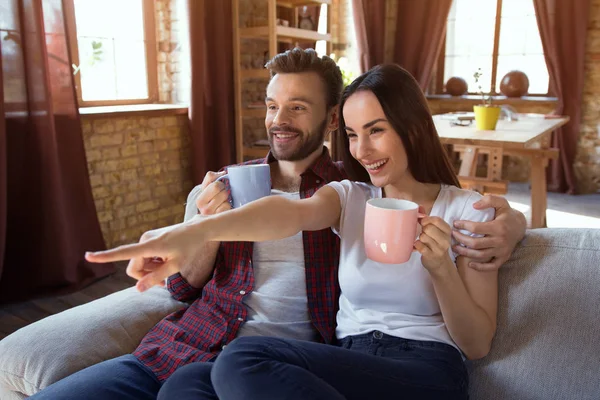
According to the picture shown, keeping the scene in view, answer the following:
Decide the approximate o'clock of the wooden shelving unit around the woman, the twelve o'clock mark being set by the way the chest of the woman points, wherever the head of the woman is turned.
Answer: The wooden shelving unit is roughly at 4 o'clock from the woman.

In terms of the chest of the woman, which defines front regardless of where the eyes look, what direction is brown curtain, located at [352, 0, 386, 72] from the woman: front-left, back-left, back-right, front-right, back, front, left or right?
back-right

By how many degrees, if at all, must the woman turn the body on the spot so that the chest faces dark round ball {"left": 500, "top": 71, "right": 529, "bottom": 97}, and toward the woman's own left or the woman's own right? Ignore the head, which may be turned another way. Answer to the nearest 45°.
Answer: approximately 180°

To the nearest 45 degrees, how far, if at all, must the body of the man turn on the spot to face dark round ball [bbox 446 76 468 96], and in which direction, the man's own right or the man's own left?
approximately 180°

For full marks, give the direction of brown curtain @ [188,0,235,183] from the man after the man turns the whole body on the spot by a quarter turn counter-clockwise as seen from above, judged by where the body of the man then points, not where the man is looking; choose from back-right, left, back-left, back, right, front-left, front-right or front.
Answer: back-left

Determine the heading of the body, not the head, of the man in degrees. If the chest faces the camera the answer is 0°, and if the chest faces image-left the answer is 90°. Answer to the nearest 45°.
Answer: approximately 45°

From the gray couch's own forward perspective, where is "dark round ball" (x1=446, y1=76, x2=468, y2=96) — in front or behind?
behind

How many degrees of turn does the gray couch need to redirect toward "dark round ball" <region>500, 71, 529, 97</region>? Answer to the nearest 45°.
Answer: approximately 135° to its right

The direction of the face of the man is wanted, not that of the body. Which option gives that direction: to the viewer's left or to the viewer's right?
to the viewer's left

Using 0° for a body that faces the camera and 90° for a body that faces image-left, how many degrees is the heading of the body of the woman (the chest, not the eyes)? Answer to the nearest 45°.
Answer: approximately 45°

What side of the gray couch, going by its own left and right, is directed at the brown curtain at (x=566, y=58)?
back

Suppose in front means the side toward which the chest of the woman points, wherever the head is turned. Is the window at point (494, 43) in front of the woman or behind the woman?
behind
